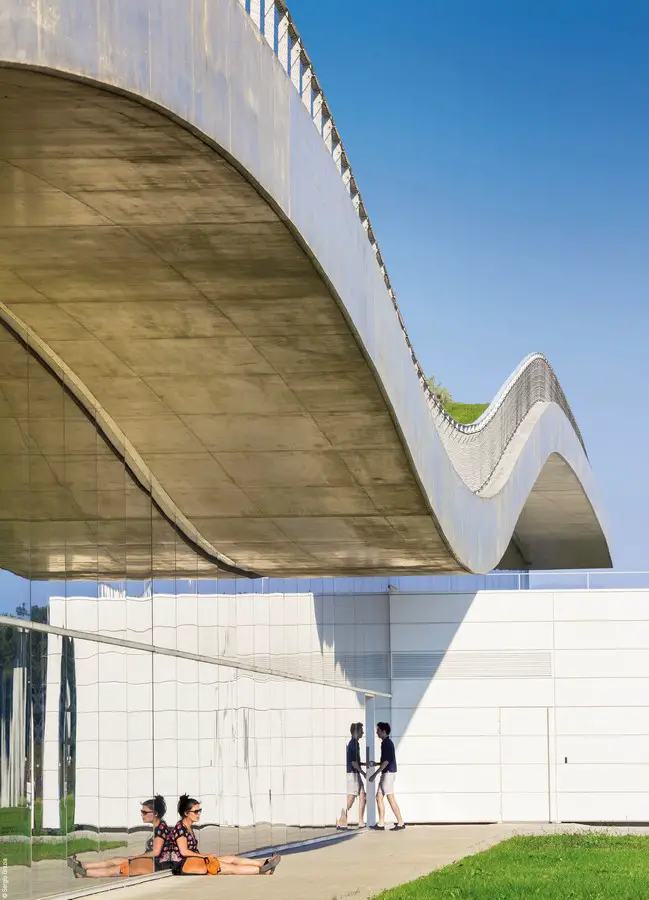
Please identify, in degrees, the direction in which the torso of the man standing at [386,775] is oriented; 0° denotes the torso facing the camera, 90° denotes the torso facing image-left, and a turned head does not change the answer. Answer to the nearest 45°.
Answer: approximately 90°

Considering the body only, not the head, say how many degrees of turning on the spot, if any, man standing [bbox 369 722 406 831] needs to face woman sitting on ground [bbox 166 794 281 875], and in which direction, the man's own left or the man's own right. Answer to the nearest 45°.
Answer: approximately 90° to the man's own left
